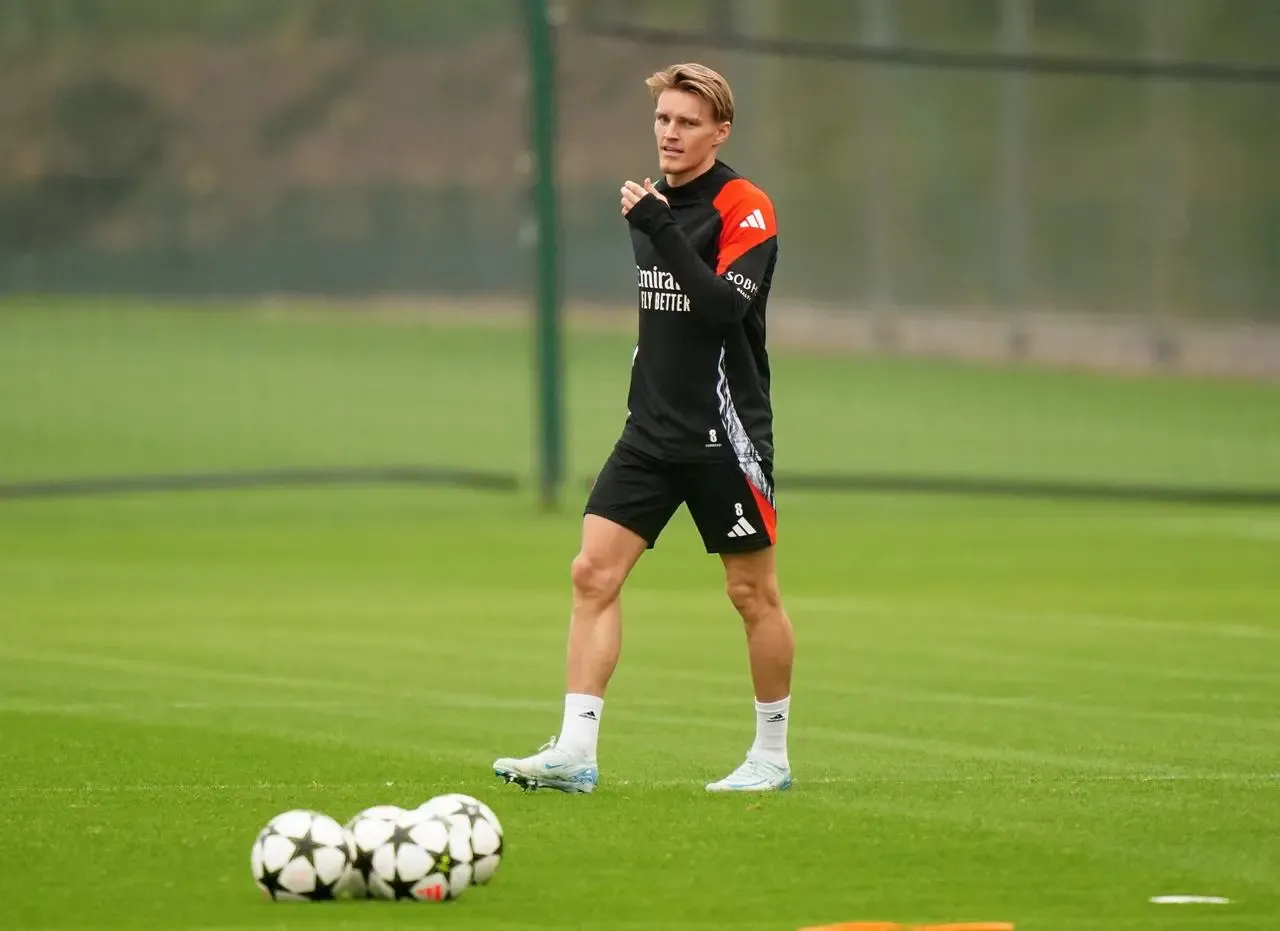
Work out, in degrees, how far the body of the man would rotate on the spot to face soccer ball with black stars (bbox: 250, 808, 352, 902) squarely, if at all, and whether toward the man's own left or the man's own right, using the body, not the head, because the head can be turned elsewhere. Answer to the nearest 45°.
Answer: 0° — they already face it

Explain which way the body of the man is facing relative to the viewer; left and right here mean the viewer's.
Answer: facing the viewer and to the left of the viewer

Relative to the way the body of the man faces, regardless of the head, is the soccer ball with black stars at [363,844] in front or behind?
in front

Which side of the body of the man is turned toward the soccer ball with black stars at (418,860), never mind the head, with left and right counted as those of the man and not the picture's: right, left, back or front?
front

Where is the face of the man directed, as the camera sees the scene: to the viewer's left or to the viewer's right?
to the viewer's left

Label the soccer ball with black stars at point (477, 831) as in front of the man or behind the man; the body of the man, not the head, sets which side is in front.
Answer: in front
